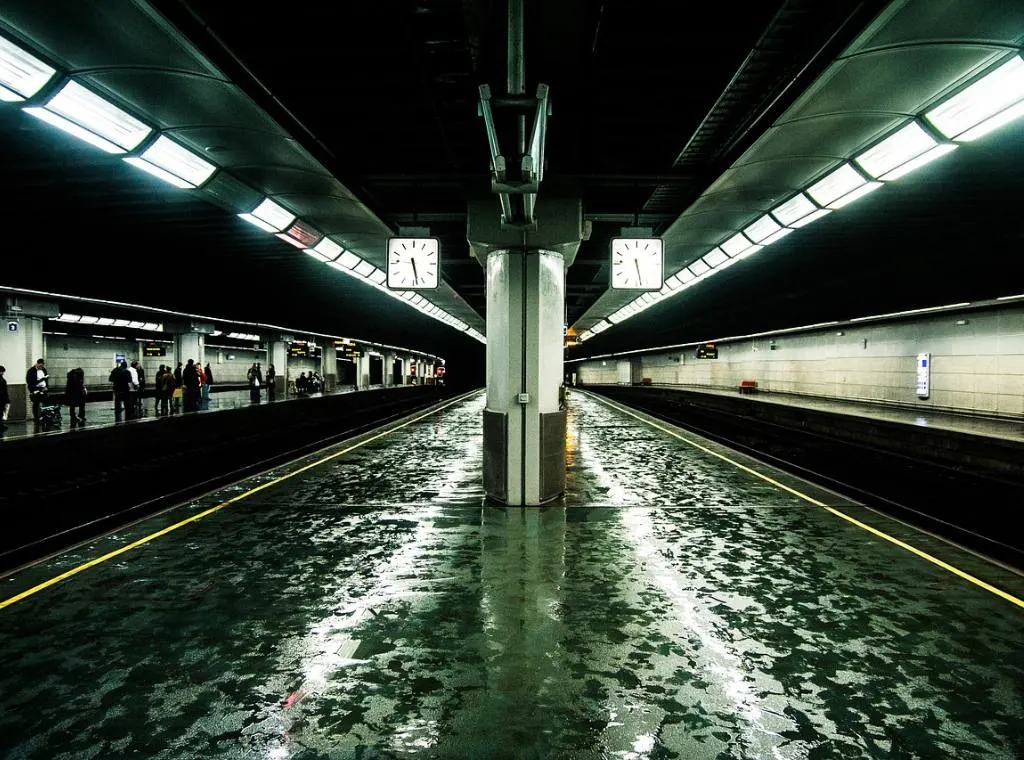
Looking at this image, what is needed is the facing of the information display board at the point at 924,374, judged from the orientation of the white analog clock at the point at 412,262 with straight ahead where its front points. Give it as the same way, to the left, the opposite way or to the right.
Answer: to the right

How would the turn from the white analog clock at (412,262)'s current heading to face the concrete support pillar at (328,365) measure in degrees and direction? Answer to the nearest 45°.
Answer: approximately 180°

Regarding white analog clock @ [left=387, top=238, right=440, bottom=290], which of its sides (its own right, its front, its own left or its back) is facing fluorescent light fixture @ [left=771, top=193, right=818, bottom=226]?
left

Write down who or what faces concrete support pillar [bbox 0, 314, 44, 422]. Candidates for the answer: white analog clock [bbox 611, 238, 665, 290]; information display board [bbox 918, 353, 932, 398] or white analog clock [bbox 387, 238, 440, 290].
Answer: the information display board

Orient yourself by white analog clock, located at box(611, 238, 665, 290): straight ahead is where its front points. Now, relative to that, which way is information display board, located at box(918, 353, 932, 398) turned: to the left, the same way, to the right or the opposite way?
to the right

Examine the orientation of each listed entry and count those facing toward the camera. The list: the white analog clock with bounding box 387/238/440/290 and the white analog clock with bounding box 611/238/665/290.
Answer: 2

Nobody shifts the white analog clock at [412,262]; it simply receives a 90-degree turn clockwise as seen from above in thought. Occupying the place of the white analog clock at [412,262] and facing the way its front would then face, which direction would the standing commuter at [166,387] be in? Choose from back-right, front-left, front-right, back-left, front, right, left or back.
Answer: front-right

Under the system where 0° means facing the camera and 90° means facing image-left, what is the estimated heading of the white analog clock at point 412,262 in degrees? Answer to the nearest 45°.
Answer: approximately 0°

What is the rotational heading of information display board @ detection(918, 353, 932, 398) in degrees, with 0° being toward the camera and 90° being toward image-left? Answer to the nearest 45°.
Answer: approximately 45°

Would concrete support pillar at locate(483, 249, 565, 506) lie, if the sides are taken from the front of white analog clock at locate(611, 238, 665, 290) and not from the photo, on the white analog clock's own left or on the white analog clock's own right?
on the white analog clock's own right

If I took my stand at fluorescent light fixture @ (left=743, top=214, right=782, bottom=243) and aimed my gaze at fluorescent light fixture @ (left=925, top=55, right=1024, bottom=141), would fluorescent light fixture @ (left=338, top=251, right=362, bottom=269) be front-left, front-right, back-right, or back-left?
back-right

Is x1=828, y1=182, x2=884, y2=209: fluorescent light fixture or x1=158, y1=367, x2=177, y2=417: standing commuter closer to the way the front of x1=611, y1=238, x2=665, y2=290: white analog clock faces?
the fluorescent light fixture

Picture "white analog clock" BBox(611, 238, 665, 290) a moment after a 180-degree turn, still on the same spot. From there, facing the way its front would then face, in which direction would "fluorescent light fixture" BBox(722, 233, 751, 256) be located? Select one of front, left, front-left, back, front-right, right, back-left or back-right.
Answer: front-right

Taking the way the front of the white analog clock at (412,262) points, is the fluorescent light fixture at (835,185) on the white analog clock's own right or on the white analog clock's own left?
on the white analog clock's own left

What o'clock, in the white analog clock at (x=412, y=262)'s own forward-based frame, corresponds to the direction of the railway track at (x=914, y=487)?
The railway track is roughly at 9 o'clock from the white analog clock.
